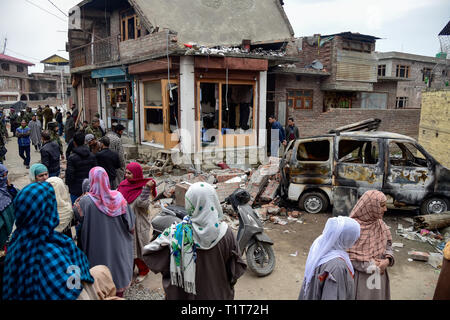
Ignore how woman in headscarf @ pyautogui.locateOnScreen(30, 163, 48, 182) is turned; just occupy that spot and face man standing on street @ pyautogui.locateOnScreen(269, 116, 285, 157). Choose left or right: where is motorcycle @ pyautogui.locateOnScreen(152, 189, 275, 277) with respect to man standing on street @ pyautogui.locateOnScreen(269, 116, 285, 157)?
right

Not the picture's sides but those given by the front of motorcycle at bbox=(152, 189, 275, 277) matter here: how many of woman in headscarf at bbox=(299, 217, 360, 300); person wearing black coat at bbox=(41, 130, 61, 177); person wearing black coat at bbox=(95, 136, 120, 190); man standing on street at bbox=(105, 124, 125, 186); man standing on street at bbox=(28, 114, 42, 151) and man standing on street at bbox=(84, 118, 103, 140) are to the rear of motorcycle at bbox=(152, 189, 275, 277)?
5

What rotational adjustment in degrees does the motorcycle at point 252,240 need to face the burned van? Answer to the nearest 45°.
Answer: approximately 90° to its left

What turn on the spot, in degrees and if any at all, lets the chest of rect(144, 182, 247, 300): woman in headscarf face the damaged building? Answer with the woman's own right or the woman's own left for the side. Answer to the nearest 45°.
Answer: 0° — they already face it

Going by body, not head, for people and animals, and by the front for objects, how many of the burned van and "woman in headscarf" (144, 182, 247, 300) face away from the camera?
1

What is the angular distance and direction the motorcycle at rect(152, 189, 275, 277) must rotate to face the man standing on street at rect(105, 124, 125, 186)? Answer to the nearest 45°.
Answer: approximately 180°

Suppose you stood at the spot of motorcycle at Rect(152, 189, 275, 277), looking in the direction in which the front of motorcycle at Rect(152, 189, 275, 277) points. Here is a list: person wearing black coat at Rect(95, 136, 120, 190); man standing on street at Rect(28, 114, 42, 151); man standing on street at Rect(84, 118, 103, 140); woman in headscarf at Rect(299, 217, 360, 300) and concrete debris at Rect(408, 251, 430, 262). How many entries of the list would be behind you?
3

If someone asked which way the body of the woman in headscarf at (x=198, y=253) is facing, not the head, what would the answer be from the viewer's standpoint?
away from the camera

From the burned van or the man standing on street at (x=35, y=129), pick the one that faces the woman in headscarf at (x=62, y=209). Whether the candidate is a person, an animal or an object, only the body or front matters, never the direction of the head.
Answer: the man standing on street

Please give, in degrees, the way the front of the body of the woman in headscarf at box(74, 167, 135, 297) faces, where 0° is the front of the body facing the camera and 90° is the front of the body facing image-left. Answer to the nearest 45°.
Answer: approximately 180°

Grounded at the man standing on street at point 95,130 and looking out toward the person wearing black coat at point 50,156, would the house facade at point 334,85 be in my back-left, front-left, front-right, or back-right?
back-left

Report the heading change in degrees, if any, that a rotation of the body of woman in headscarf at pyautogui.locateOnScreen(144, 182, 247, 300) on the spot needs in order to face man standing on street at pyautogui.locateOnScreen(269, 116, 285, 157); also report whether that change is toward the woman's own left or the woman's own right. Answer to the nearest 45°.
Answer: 0° — they already face them
